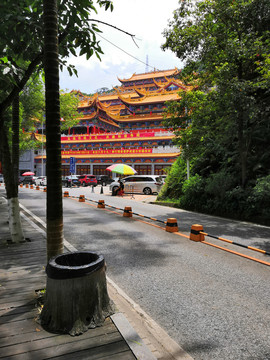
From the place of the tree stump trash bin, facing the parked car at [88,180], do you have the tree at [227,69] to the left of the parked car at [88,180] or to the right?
right

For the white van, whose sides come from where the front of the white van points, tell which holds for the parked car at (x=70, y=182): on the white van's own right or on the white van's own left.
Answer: on the white van's own right

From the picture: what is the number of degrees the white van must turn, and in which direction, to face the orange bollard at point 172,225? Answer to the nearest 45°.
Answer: approximately 90° to its left

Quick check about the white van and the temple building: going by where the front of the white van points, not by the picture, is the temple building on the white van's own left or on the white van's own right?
on the white van's own right

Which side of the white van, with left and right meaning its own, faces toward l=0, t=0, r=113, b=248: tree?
left

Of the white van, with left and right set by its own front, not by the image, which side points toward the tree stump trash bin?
left

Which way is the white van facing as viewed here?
to the viewer's left
